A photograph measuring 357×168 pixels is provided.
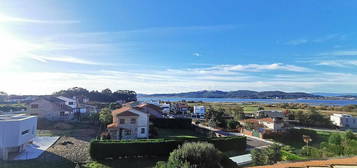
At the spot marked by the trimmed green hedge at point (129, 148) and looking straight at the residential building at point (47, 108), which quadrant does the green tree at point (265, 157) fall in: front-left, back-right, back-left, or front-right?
back-right

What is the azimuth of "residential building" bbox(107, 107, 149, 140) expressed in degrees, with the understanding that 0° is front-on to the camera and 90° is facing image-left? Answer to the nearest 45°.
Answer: approximately 0°

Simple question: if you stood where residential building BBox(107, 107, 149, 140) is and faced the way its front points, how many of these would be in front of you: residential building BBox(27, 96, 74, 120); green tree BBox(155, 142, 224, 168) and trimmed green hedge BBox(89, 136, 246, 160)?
2

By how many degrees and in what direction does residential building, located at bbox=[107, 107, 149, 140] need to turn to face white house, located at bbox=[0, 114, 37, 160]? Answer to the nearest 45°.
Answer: approximately 45° to its right

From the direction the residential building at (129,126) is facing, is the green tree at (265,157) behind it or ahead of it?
ahead

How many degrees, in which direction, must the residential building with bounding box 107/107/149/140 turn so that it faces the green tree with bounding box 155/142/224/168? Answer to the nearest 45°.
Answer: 0° — it already faces it

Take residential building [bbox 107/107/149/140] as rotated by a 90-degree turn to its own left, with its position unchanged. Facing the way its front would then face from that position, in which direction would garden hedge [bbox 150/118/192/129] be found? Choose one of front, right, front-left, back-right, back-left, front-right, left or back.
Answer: front-left

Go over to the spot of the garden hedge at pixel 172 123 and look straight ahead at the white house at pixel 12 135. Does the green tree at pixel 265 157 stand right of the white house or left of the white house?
left

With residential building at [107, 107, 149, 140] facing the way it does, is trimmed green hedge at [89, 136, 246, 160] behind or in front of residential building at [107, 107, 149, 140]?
in front

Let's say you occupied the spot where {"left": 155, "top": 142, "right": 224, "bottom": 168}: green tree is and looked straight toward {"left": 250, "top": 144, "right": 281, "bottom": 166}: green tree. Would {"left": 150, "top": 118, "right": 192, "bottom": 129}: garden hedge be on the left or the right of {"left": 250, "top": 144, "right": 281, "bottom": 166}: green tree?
left

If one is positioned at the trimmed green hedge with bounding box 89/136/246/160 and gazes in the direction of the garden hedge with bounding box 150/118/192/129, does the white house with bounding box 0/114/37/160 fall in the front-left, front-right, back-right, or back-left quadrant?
back-left

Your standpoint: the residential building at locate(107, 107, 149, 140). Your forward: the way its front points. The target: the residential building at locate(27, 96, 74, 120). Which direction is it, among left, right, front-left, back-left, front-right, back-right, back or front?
back-right
